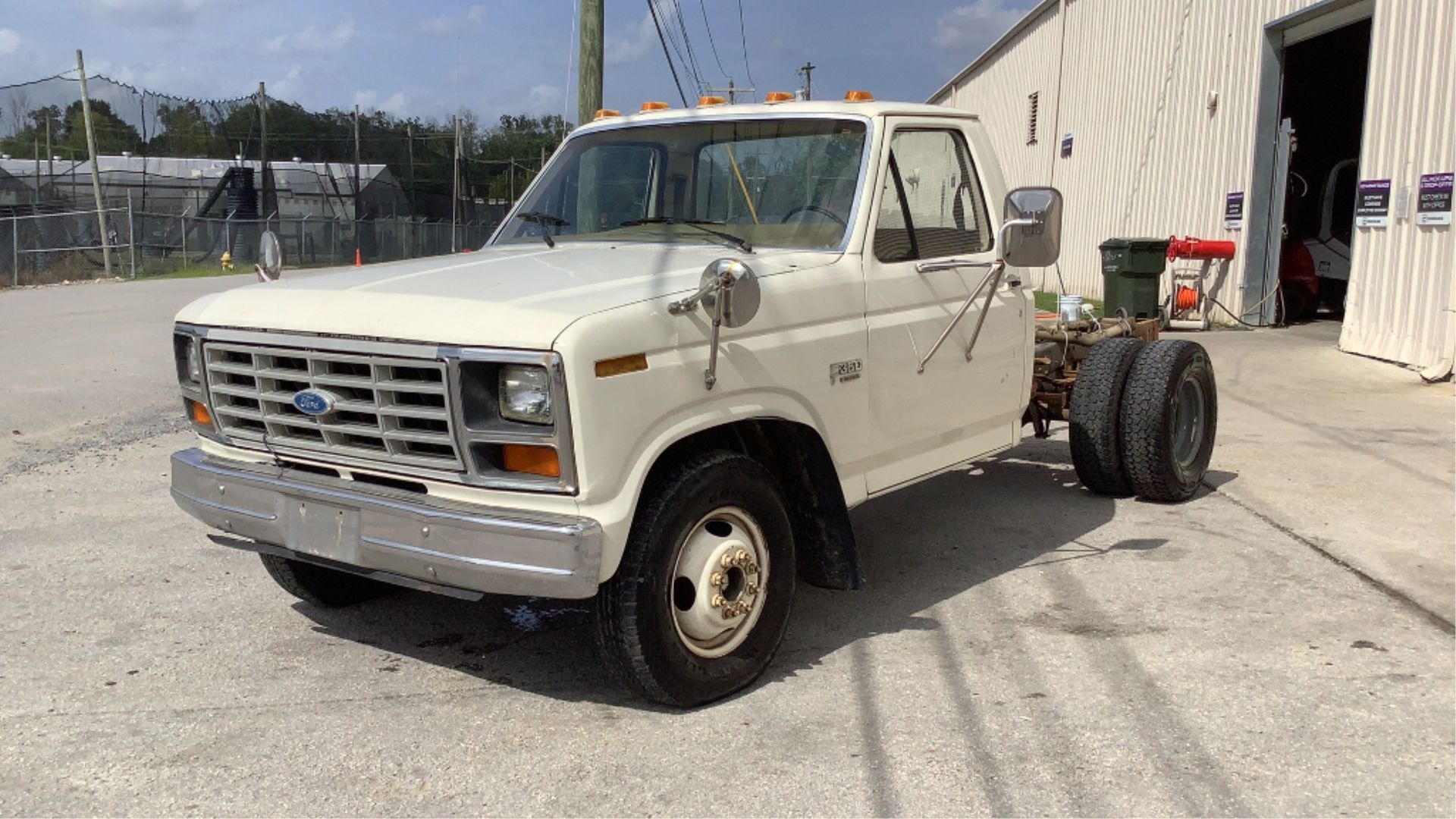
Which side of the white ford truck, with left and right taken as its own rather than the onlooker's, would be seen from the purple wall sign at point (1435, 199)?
back

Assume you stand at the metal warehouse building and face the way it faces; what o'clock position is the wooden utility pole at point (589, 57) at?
The wooden utility pole is roughly at 12 o'clock from the metal warehouse building.

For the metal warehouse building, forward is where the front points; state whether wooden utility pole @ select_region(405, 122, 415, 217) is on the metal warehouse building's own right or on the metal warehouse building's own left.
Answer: on the metal warehouse building's own right

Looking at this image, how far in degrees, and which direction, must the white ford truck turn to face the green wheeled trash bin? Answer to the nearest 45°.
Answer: approximately 180°

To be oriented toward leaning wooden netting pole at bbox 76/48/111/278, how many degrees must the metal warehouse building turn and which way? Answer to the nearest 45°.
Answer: approximately 45° to its right

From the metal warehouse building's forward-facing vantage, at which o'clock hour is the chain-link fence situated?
The chain-link fence is roughly at 2 o'clock from the metal warehouse building.

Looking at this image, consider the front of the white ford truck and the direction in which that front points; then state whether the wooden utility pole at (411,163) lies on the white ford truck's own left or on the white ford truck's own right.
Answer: on the white ford truck's own right

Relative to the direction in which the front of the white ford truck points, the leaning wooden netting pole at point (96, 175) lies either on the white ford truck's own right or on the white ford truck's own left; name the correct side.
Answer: on the white ford truck's own right

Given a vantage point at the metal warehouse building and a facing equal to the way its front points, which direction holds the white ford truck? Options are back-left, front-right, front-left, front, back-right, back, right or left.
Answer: front-left

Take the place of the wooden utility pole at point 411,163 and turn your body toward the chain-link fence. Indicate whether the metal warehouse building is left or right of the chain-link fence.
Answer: left
